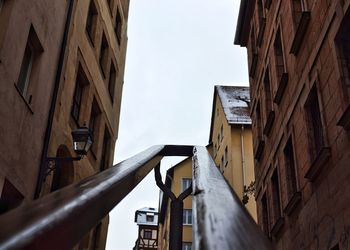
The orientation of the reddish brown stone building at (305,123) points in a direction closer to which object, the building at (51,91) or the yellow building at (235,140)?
the building

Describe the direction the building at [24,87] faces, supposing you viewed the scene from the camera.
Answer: facing to the right of the viewer

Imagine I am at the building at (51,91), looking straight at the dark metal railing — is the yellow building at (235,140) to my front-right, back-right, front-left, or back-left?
back-left

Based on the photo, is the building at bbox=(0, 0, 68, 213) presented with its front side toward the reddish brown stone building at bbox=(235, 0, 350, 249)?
yes

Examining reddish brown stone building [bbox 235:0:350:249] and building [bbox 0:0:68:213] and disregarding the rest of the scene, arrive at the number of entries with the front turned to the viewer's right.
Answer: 1

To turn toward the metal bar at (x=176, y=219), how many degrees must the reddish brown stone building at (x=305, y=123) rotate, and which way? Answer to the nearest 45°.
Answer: approximately 90° to its left

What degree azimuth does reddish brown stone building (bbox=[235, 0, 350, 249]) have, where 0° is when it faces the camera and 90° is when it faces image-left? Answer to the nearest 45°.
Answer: approximately 90°

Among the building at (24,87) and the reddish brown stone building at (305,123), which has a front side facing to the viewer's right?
the building

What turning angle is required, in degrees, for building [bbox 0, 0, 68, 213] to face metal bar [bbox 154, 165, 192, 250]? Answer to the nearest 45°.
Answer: approximately 90° to its right
